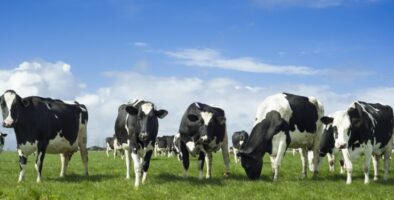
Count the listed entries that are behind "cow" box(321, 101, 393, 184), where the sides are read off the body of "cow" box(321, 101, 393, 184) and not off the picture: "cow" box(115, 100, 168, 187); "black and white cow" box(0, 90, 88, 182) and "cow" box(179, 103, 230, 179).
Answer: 0

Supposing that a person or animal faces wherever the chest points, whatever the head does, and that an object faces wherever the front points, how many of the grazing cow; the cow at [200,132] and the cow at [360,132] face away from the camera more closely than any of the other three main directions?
0

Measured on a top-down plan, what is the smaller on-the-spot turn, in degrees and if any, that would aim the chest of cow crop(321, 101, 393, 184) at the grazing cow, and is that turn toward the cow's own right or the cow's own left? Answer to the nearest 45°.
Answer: approximately 45° to the cow's own right

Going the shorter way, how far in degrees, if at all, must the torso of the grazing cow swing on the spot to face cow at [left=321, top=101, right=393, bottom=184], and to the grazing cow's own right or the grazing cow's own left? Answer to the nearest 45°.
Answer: approximately 135° to the grazing cow's own left

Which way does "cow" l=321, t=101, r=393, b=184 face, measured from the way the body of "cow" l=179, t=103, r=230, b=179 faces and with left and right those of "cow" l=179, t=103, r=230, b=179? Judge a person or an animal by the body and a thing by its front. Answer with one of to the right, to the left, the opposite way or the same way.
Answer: the same way

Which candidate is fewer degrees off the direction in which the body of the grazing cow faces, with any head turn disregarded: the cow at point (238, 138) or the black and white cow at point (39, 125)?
the black and white cow

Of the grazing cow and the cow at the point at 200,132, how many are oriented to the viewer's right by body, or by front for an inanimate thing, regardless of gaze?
0

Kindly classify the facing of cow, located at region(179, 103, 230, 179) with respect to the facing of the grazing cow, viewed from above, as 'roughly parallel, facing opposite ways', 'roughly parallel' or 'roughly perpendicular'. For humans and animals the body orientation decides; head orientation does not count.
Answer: roughly parallel

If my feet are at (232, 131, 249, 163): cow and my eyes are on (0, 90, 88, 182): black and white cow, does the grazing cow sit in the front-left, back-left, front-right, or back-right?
front-left

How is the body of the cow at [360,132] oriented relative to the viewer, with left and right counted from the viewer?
facing the viewer and to the left of the viewer

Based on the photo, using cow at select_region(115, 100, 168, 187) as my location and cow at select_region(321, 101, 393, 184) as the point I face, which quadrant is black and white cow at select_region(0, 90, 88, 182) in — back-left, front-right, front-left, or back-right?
back-left

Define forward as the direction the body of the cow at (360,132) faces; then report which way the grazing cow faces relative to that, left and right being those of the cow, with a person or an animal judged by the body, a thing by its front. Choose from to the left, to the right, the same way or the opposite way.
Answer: the same way

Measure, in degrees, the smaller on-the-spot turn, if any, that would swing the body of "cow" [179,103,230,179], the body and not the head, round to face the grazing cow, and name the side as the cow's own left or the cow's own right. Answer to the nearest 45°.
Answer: approximately 135° to the cow's own left

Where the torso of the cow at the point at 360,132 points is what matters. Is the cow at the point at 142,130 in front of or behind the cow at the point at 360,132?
in front
